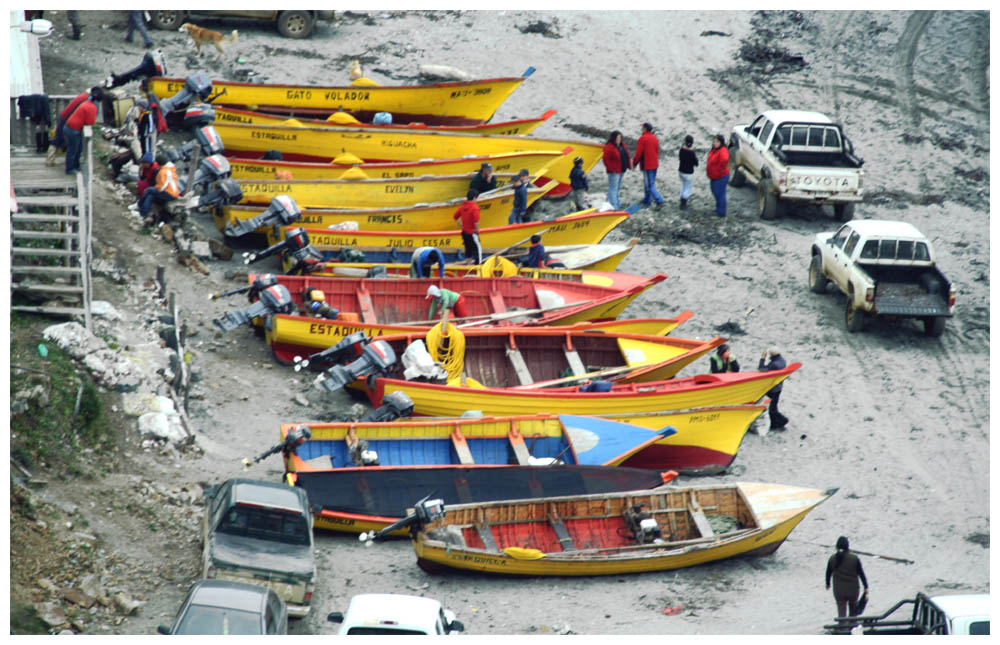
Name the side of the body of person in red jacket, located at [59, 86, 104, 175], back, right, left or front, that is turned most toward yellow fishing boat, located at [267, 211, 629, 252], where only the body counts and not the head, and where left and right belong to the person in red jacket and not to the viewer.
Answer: front

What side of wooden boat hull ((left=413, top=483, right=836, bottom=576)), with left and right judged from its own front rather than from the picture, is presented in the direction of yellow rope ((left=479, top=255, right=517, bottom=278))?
left

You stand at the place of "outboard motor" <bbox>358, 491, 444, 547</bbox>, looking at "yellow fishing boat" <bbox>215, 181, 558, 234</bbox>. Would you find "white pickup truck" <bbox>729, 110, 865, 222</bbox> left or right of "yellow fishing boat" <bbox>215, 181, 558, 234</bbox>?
right

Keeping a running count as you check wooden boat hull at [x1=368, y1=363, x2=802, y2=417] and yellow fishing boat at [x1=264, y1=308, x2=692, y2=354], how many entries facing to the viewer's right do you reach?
2

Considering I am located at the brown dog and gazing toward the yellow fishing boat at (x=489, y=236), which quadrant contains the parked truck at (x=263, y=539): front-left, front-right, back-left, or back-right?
front-right

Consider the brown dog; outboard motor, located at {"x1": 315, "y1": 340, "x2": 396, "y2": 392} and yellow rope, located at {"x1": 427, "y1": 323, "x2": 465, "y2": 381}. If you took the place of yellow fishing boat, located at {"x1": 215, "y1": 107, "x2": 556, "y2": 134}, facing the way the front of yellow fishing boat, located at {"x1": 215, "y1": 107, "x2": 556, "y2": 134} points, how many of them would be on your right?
2

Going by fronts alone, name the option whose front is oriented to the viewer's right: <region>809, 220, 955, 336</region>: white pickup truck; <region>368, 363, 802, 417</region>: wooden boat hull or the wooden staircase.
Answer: the wooden boat hull

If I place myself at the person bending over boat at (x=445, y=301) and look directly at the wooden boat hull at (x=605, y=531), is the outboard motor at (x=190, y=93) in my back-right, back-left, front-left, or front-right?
back-right

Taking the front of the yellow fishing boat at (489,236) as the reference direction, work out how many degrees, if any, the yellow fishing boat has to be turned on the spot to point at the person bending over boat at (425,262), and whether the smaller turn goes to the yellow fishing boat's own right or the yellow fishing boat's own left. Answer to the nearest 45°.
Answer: approximately 135° to the yellow fishing boat's own right

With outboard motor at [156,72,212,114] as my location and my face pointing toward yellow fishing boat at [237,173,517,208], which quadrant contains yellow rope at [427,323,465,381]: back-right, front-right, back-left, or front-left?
front-right

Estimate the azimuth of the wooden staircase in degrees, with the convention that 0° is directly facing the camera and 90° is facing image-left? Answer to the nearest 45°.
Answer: approximately 0°

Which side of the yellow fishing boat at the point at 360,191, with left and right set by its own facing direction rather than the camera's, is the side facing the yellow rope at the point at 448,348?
right

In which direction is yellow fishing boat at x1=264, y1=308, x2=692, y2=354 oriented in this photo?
to the viewer's right
